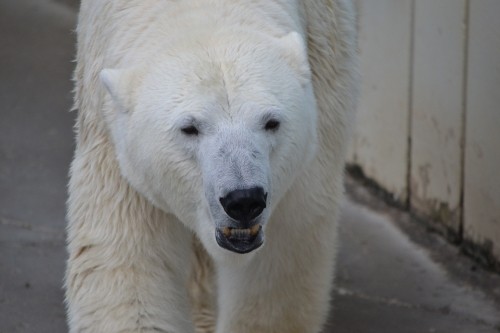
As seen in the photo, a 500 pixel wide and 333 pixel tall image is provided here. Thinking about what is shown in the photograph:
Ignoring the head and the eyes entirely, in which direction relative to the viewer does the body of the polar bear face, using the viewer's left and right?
facing the viewer
